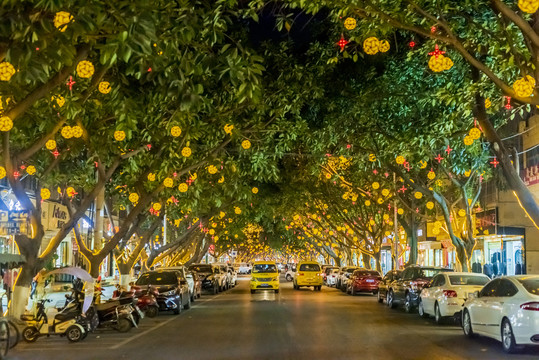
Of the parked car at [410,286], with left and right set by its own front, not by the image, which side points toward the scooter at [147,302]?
left

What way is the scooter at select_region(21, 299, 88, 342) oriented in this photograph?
to the viewer's left

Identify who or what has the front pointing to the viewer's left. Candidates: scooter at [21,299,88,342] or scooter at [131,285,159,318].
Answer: scooter at [21,299,88,342]

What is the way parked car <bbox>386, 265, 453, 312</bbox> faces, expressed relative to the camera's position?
facing away from the viewer and to the left of the viewer

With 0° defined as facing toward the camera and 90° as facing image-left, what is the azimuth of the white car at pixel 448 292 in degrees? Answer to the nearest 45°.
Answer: approximately 135°

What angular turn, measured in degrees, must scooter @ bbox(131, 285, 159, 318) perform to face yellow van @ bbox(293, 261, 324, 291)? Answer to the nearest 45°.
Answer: approximately 90° to its left

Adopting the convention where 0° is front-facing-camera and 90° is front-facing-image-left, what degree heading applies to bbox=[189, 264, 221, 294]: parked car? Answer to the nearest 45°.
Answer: approximately 315°

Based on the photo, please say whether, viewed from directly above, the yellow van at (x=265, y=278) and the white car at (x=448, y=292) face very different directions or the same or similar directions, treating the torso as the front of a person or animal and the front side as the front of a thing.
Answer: very different directions

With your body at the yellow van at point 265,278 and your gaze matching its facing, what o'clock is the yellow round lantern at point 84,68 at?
The yellow round lantern is roughly at 12 o'clock from the yellow van.

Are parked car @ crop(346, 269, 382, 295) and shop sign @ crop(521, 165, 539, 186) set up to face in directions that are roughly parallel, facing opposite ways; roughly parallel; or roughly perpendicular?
roughly perpendicular

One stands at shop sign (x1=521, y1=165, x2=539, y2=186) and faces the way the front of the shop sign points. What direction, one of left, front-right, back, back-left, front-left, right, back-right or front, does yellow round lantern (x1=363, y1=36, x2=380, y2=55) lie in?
front-left

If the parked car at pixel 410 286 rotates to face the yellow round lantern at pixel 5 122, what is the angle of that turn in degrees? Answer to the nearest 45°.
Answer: approximately 135° to its left

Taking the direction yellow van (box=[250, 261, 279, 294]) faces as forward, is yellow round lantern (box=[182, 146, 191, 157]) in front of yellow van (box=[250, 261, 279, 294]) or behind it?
in front

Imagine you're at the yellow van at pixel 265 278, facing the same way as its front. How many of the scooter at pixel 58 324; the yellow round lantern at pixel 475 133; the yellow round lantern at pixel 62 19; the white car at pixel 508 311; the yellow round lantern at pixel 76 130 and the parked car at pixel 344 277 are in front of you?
5

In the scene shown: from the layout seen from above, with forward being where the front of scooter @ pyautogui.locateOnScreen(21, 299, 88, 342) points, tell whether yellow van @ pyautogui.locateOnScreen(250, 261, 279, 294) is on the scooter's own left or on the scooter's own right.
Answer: on the scooter's own right
